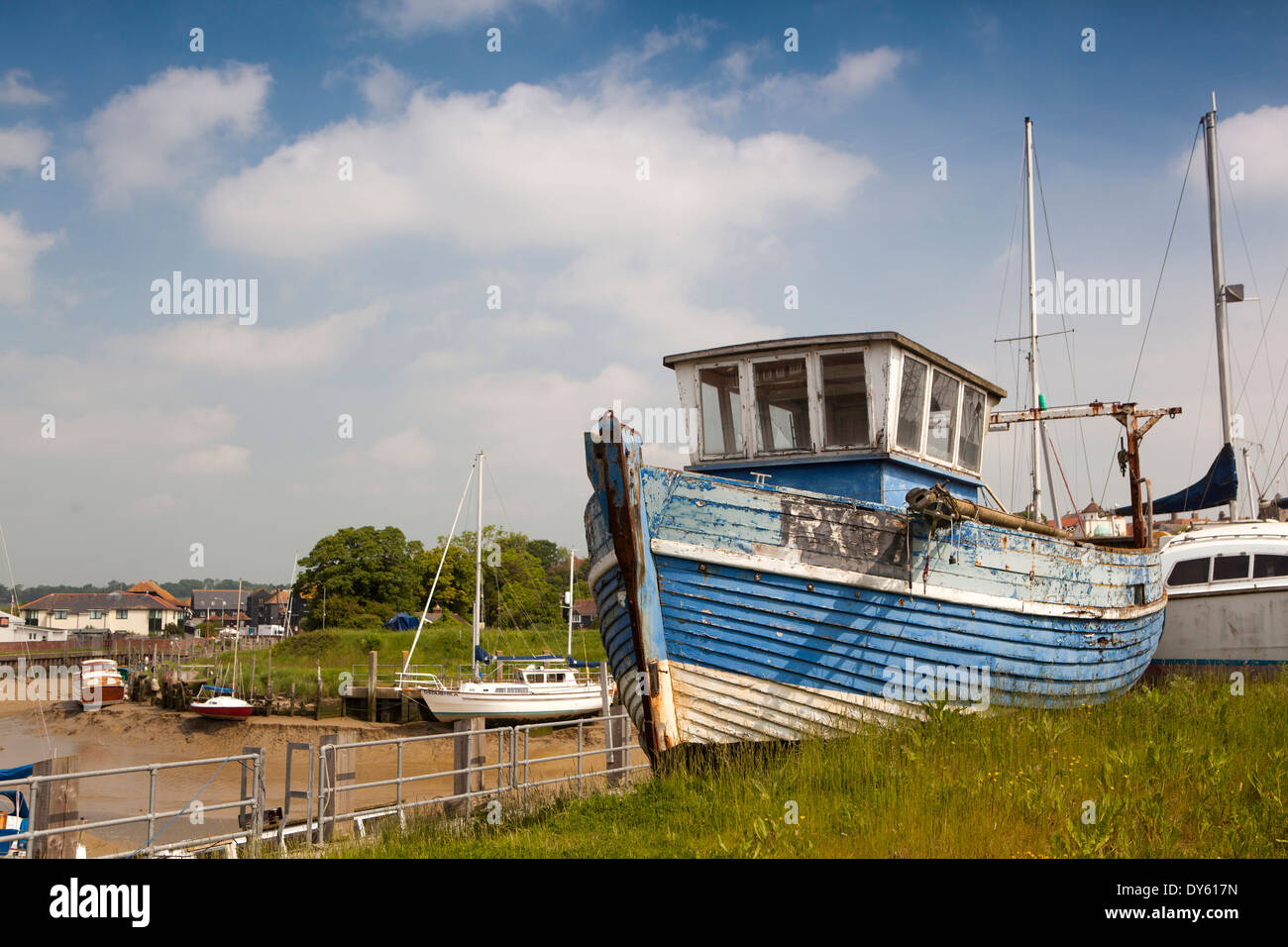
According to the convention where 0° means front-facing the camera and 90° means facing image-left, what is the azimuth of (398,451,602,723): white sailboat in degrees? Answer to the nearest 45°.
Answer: approximately 90°

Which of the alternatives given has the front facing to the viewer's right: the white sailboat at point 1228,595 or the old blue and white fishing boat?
the white sailboat

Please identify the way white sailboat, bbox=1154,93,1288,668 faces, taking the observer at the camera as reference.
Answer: facing to the right of the viewer

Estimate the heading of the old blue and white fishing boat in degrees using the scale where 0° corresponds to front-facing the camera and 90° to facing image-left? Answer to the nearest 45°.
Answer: approximately 45°

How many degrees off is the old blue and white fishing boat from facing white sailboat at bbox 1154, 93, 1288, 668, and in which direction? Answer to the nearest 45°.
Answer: approximately 180°

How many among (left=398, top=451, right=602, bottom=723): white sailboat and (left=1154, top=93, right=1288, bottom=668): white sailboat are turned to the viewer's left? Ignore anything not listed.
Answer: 1

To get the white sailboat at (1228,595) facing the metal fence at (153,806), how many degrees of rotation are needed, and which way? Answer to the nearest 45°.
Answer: approximately 135° to its right

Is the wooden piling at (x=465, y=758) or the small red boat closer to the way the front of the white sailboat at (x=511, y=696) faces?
the small red boat

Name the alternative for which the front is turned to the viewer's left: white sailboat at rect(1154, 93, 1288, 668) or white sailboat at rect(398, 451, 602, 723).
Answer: white sailboat at rect(398, 451, 602, 723)

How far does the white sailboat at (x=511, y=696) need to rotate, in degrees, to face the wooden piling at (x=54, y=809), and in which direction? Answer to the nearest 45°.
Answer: approximately 90° to its left

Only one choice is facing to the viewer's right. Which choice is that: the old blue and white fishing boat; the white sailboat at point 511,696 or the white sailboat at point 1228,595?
the white sailboat at point 1228,595

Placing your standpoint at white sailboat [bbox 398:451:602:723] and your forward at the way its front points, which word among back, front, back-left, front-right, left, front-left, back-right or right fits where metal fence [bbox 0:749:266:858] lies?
left
